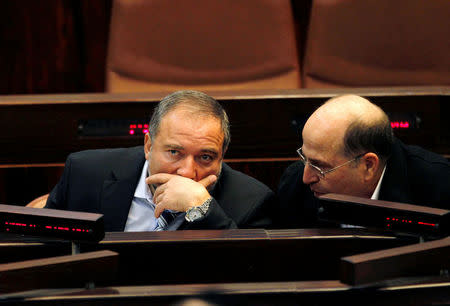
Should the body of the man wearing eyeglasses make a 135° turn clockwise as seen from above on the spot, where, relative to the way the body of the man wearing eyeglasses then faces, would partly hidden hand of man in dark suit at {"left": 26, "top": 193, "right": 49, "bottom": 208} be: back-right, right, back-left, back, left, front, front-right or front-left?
left

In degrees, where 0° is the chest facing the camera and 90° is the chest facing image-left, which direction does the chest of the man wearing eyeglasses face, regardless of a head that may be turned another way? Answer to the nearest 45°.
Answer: approximately 45°

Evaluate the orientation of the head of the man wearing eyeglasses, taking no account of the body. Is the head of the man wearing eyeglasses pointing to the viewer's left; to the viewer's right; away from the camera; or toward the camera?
to the viewer's left
